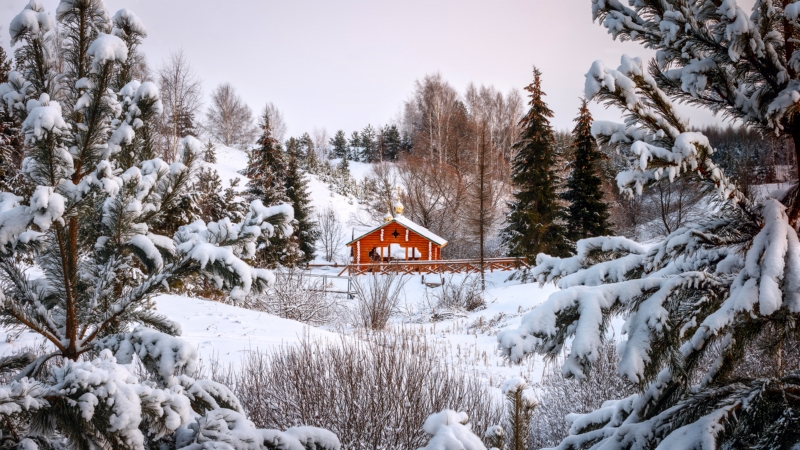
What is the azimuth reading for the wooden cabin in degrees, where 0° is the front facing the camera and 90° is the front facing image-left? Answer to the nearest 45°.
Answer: approximately 0°

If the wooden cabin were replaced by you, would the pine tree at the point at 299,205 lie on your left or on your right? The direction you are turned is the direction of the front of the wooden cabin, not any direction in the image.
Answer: on your right

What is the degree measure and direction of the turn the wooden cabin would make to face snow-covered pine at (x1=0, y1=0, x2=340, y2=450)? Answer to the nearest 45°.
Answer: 0° — it already faces it

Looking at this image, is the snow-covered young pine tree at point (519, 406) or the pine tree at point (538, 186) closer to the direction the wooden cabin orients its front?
the snow-covered young pine tree

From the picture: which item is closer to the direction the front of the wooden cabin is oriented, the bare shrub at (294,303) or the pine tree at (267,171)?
the bare shrub

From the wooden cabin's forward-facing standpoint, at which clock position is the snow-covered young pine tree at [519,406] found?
The snow-covered young pine tree is roughly at 12 o'clock from the wooden cabin.

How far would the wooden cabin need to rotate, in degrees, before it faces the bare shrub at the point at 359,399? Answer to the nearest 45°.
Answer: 0° — it already faces it
